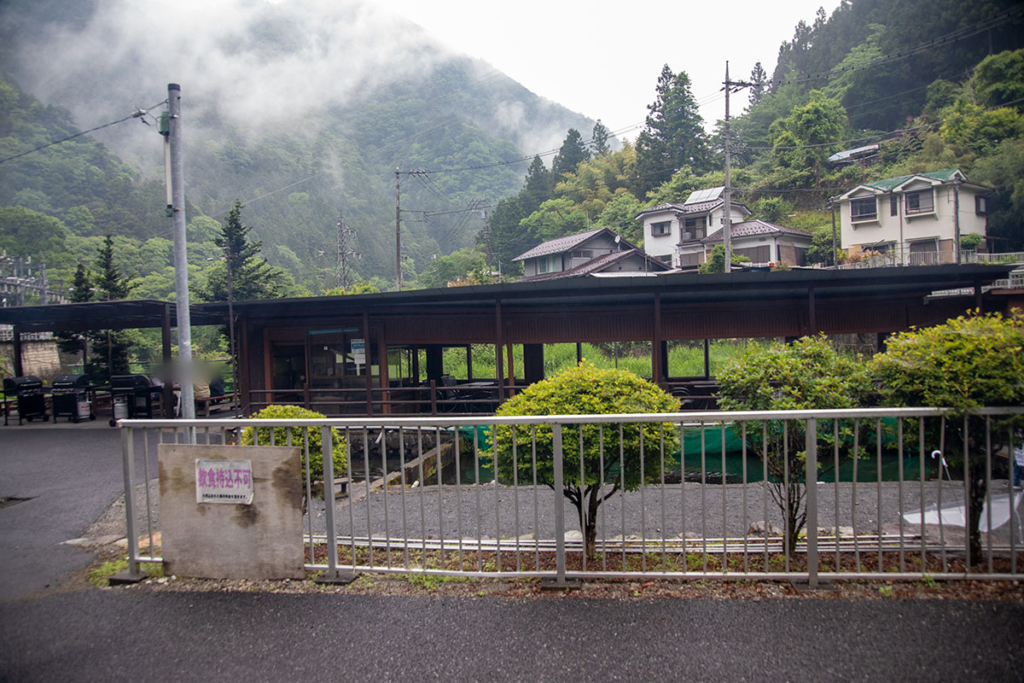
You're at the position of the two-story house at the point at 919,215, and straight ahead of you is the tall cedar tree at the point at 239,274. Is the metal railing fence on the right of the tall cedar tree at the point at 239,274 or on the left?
left

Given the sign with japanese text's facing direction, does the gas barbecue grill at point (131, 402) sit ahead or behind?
behind

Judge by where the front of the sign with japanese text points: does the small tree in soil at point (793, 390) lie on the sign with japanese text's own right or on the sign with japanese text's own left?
on the sign with japanese text's own left

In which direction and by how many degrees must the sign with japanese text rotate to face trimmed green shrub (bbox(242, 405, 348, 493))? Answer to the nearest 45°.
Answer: approximately 135° to its left

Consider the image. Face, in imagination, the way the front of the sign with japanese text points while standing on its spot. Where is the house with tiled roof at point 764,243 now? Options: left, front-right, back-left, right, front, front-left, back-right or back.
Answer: back-left

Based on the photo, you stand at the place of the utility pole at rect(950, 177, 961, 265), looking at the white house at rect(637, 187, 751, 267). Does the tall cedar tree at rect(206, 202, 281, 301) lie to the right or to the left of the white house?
left

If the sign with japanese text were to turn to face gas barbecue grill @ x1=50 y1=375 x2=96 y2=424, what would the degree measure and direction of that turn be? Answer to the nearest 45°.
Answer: approximately 180°

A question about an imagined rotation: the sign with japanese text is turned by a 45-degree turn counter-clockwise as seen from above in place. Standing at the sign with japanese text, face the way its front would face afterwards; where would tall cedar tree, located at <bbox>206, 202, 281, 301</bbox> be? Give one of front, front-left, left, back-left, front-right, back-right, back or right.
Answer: back-left

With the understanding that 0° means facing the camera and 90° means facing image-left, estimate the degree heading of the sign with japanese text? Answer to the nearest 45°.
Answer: approximately 0°

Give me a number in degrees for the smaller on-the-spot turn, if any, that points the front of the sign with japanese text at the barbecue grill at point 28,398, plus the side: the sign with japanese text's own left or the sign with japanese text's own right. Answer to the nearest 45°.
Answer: approximately 180°

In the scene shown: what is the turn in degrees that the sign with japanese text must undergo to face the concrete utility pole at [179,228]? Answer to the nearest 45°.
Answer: approximately 180°

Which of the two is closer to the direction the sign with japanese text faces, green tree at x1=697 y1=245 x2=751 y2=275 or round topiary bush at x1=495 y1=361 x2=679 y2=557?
the round topiary bush
